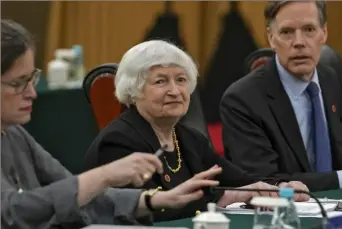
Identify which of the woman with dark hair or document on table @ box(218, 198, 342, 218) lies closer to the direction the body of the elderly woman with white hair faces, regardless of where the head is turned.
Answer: the document on table

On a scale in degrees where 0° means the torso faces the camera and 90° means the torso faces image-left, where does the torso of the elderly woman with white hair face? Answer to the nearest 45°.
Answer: approximately 315°

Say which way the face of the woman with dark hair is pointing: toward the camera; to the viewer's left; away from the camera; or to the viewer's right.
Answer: to the viewer's right

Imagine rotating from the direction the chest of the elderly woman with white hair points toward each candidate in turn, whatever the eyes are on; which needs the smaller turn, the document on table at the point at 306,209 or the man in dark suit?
the document on table

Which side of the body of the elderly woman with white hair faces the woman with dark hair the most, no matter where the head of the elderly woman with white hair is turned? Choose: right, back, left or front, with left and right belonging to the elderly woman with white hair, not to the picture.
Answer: right
